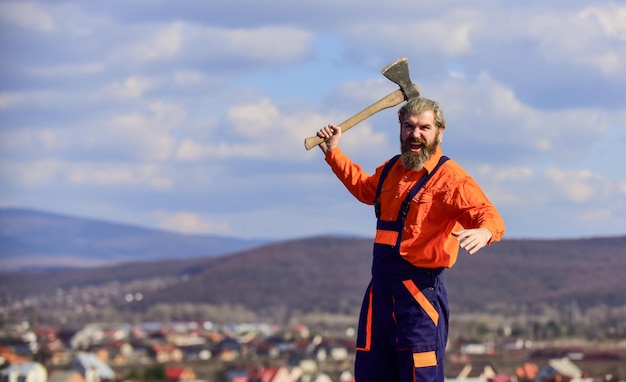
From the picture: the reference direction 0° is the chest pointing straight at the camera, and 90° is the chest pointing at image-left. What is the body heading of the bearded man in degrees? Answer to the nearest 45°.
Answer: approximately 45°
